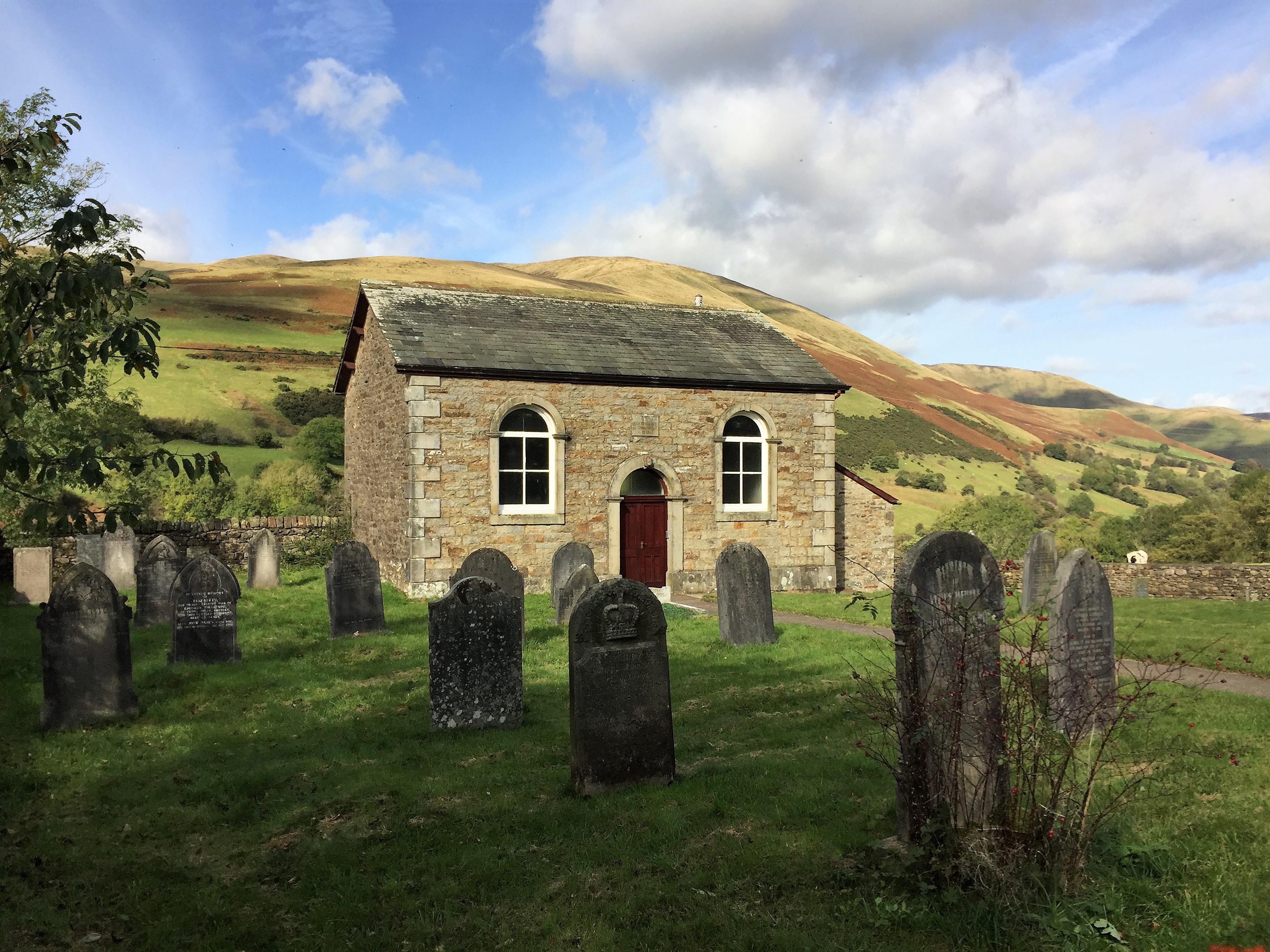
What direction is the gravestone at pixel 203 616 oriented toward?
toward the camera

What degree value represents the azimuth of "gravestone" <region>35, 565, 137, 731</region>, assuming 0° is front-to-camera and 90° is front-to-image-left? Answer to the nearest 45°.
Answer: approximately 0°

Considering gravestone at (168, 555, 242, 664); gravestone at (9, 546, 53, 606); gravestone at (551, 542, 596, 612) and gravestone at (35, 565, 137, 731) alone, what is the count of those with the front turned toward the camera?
4

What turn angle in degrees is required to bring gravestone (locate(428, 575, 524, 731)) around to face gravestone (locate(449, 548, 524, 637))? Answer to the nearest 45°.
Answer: approximately 180°

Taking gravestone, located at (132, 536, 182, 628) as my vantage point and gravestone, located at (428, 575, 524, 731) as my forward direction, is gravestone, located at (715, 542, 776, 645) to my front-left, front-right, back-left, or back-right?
front-left

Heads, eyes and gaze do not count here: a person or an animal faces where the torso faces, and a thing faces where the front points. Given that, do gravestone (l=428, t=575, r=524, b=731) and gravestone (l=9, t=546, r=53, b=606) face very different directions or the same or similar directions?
same or similar directions

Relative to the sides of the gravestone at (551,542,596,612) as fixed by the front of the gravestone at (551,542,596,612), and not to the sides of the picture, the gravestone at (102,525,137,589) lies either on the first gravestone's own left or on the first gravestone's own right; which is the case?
on the first gravestone's own right

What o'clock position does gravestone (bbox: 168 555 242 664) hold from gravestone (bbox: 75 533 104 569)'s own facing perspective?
gravestone (bbox: 168 555 242 664) is roughly at 12 o'clock from gravestone (bbox: 75 533 104 569).

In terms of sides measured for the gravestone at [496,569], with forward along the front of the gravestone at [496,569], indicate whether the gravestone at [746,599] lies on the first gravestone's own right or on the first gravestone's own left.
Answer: on the first gravestone's own left

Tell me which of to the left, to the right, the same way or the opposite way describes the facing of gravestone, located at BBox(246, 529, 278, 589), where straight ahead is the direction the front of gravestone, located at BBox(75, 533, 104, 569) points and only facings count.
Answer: the same way

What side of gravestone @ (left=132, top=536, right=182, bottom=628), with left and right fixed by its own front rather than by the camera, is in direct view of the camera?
front

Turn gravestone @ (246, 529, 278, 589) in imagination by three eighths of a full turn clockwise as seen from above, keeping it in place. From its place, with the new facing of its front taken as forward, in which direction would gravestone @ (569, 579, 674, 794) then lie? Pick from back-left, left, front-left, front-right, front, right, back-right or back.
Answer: back-left

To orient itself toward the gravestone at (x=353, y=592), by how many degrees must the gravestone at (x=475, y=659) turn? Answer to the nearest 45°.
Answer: approximately 180°

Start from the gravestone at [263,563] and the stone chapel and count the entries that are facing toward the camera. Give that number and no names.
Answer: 2

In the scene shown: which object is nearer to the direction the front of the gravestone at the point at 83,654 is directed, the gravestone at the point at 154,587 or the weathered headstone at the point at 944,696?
the weathered headstone

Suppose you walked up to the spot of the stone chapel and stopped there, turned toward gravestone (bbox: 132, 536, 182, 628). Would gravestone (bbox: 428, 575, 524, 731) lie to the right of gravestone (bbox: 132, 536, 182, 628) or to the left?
left

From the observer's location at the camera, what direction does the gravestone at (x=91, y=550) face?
facing the viewer

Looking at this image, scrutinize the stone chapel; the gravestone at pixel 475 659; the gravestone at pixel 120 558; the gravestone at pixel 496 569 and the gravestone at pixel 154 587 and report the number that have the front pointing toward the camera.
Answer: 5

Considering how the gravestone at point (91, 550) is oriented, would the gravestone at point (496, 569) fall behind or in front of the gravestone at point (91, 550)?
in front

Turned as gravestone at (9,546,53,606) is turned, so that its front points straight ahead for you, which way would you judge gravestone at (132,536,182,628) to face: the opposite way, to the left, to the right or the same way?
the same way
